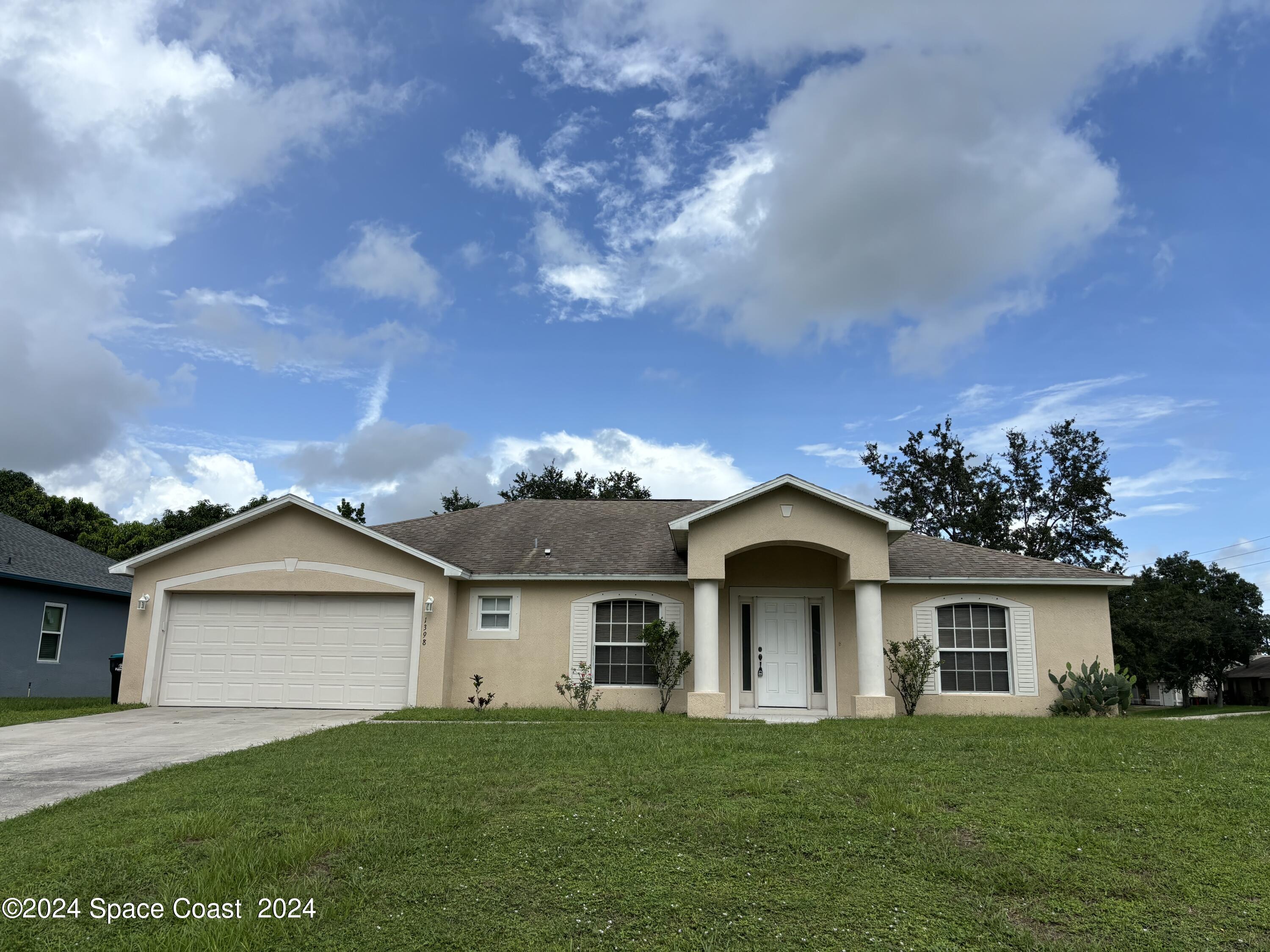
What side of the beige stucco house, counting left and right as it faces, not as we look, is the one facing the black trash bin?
right

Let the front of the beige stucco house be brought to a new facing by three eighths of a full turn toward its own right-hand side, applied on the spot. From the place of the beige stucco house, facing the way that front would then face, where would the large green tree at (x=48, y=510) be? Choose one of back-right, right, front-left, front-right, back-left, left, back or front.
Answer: front

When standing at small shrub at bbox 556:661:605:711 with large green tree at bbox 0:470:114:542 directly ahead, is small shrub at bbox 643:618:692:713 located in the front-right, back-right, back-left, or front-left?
back-right

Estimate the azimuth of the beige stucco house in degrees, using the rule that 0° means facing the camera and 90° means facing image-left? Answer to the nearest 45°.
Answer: approximately 0°
